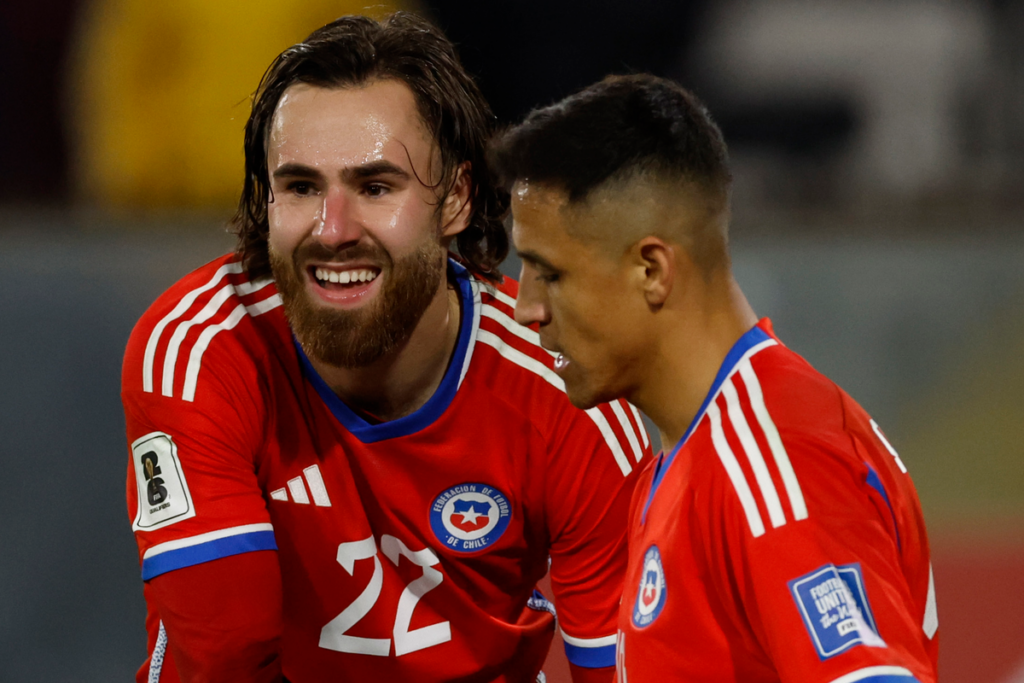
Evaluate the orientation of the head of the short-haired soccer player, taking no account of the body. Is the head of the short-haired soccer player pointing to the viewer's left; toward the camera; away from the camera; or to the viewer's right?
to the viewer's left

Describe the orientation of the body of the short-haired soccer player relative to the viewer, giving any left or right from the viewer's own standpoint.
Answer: facing to the left of the viewer

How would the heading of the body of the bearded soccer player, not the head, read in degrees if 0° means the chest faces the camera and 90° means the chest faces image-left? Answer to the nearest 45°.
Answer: approximately 0°

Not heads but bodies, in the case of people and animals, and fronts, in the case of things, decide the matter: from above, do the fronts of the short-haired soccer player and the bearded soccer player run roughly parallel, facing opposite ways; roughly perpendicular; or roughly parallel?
roughly perpendicular

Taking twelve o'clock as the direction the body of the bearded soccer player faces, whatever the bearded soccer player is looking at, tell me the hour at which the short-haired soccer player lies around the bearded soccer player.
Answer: The short-haired soccer player is roughly at 11 o'clock from the bearded soccer player.

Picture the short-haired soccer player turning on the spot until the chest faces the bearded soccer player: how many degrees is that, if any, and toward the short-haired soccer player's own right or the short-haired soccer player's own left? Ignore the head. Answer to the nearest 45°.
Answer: approximately 45° to the short-haired soccer player's own right
